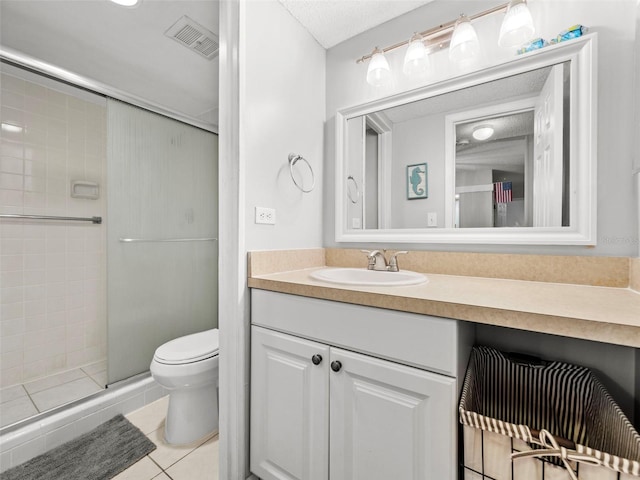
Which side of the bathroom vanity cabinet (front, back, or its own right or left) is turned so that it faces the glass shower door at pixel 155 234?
right

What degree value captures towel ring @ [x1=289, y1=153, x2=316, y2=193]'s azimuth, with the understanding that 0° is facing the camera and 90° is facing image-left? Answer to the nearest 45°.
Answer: approximately 315°

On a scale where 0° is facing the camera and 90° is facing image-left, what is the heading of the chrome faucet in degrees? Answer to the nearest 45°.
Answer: approximately 45°

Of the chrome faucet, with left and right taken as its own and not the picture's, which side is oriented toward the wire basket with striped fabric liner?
left

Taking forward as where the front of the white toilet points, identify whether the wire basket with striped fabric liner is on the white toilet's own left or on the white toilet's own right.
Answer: on the white toilet's own left

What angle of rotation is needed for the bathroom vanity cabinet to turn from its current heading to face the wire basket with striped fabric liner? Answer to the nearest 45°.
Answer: approximately 135° to its left
